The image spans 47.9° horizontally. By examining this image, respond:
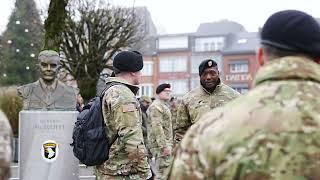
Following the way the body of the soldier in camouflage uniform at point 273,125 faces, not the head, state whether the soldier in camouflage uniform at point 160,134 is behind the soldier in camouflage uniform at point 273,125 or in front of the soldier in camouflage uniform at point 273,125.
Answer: in front

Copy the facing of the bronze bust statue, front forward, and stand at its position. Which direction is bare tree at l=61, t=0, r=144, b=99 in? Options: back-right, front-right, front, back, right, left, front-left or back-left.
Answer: back

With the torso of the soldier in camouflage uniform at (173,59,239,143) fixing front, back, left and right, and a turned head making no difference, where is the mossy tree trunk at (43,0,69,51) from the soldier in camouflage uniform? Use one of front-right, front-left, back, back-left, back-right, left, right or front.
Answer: back-right

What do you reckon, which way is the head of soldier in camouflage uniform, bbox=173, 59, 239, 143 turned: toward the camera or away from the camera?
toward the camera

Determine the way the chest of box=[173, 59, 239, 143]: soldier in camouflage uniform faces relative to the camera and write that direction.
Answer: toward the camera

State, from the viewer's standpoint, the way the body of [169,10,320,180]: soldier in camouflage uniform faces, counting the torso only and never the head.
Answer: away from the camera

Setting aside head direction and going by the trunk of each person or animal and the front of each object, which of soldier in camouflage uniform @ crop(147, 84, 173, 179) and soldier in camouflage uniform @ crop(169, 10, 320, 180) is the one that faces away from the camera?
soldier in camouflage uniform @ crop(169, 10, 320, 180)

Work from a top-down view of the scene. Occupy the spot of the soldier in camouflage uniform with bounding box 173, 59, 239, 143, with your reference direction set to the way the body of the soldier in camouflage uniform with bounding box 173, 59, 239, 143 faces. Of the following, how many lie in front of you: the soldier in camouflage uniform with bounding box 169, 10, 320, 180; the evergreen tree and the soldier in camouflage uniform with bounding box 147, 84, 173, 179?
1

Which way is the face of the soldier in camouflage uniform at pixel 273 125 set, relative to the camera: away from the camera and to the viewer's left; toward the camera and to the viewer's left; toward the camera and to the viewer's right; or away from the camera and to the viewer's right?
away from the camera and to the viewer's left

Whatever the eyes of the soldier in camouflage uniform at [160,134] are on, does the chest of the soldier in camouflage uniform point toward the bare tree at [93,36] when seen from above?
no
